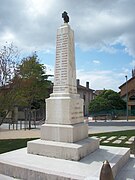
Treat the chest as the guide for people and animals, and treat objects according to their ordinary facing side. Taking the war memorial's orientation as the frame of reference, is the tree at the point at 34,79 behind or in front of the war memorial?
behind
